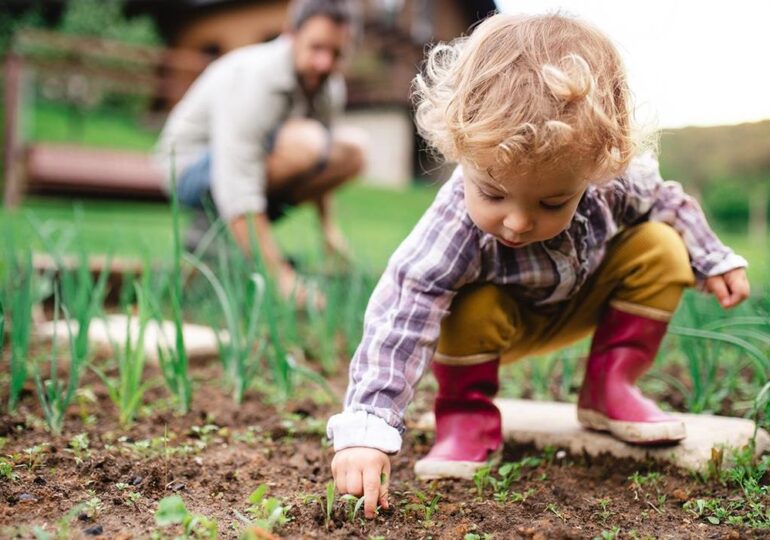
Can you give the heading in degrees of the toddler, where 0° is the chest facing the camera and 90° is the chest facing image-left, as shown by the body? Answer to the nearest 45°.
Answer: approximately 0°

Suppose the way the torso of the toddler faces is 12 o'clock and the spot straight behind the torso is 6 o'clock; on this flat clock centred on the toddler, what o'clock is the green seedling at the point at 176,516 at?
The green seedling is roughly at 1 o'clock from the toddler.

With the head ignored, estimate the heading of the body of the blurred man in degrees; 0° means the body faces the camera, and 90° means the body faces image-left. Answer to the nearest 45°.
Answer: approximately 315°
